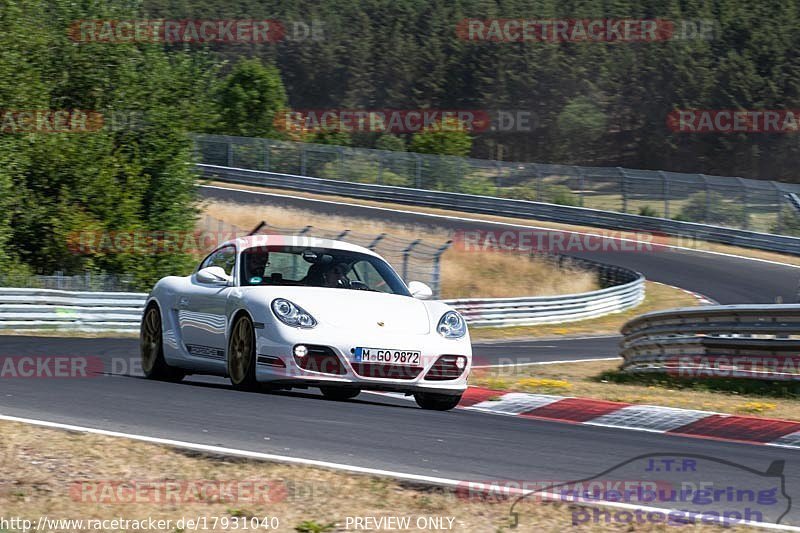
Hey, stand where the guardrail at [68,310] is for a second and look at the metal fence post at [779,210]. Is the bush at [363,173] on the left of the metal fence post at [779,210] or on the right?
left

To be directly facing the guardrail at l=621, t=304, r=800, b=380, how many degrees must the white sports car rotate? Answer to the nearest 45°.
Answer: approximately 90° to its left

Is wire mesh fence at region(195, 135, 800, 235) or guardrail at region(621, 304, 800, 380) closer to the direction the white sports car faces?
the guardrail

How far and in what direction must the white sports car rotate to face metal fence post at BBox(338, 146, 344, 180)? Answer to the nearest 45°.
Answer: approximately 135° to its left

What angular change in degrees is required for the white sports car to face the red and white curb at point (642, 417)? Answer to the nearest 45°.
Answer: approximately 45° to its left

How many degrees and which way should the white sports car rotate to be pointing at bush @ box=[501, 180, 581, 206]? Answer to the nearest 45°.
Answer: approximately 135° to its left

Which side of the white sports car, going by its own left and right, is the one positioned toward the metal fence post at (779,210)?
back

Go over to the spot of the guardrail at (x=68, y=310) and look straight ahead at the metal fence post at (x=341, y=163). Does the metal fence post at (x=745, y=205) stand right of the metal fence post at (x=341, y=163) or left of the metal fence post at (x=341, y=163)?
right

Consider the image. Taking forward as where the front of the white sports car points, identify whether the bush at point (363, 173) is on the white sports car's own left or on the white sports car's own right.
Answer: on the white sports car's own left

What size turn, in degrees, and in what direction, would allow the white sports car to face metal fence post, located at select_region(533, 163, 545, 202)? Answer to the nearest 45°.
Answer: approximately 135° to its left
